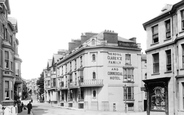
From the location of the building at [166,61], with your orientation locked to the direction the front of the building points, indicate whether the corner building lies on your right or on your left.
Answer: on your right

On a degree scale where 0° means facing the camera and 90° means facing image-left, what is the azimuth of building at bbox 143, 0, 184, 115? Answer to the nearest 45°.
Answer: approximately 45°
